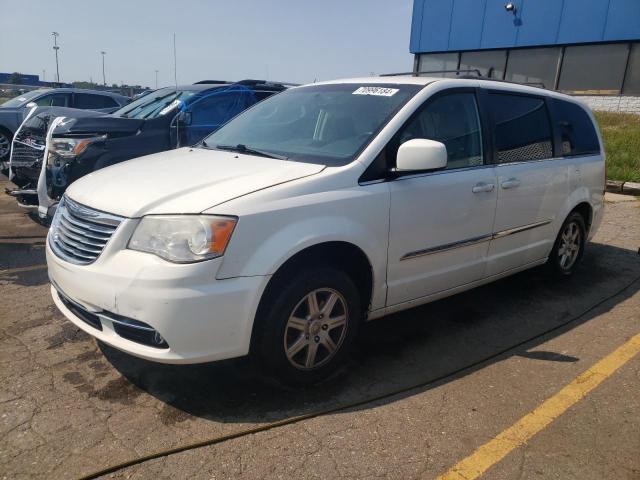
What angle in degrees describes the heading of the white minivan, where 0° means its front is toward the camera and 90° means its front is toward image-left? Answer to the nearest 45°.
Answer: approximately 45°

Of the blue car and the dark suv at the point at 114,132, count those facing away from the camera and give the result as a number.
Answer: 0

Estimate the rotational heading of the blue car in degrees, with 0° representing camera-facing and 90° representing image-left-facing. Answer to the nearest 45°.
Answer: approximately 45°

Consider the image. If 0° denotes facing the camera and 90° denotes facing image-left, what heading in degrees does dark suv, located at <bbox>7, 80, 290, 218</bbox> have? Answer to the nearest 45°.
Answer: approximately 45°

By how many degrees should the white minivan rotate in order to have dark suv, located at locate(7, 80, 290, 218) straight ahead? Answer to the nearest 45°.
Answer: approximately 90° to its right

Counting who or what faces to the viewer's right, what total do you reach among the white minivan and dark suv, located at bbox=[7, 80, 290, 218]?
0

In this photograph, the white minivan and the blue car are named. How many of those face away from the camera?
0
